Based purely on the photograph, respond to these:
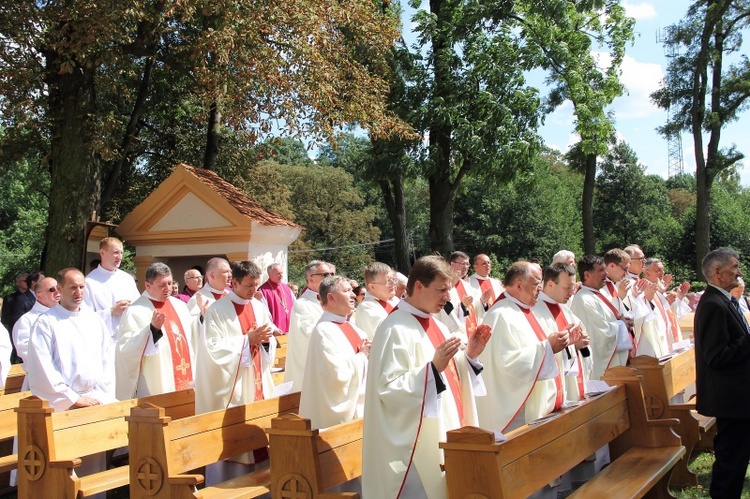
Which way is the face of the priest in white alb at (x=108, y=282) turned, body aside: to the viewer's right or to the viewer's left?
to the viewer's right

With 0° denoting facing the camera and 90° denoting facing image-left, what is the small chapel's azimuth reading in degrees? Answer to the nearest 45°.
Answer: approximately 45°

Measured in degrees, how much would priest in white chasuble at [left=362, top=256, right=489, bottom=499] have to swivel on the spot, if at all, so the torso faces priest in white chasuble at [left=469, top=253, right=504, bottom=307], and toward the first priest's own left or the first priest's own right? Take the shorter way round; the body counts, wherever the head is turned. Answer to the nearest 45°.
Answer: approximately 135° to the first priest's own left

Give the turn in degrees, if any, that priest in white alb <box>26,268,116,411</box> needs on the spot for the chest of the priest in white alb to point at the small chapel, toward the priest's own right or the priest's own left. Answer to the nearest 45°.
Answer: approximately 135° to the priest's own left

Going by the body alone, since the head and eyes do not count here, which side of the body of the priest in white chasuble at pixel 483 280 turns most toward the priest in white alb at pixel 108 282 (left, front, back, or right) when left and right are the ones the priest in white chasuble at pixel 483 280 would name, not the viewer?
right

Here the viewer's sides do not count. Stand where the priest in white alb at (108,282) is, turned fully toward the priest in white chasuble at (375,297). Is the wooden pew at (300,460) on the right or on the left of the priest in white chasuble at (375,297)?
right
